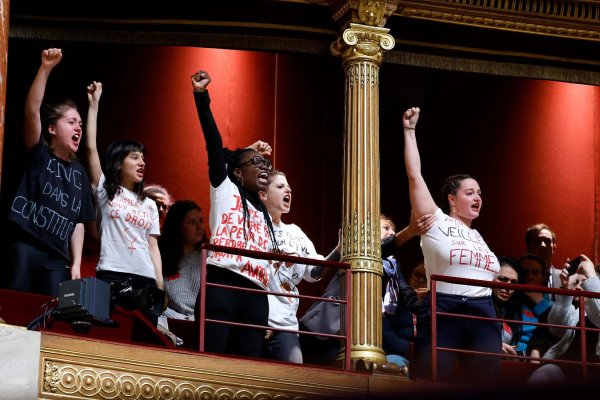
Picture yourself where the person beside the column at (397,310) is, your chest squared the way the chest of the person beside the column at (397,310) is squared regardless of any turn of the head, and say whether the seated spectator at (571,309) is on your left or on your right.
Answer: on your left

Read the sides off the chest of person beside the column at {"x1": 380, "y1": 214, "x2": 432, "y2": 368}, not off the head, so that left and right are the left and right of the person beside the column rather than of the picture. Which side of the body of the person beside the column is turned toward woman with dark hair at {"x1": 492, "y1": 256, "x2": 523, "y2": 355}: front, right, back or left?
left

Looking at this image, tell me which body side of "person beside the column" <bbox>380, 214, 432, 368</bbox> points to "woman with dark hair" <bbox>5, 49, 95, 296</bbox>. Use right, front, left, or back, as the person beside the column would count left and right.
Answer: right

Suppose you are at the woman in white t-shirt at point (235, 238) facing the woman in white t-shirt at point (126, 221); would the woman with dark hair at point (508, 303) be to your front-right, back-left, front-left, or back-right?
back-right

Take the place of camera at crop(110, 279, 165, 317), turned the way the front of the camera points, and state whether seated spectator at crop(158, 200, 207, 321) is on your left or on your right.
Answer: on your left

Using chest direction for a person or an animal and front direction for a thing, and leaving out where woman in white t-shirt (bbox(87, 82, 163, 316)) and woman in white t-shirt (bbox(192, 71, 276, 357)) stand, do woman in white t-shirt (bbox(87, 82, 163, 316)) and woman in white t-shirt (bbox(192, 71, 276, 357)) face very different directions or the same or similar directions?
same or similar directions

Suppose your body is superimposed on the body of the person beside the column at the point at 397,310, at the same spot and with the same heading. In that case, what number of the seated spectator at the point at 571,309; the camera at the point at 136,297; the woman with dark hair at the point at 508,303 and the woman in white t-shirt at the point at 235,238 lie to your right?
2

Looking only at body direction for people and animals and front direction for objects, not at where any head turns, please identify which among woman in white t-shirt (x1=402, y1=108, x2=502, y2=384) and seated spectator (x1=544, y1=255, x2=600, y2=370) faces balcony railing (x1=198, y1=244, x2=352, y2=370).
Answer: the seated spectator

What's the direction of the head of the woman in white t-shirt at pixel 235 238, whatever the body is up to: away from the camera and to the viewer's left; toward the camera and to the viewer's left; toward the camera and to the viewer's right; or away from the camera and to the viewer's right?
toward the camera and to the viewer's right

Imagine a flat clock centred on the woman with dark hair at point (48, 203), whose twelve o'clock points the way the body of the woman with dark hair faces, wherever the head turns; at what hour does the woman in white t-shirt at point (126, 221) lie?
The woman in white t-shirt is roughly at 10 o'clock from the woman with dark hair.

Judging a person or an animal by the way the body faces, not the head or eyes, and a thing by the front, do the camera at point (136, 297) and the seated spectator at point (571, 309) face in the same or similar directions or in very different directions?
very different directions

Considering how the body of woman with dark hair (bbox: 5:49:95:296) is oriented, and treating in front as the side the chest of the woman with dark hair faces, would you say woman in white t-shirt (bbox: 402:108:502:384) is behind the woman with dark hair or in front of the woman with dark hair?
in front

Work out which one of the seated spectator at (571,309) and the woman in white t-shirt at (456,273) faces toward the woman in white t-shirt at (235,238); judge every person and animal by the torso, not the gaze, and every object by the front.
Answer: the seated spectator

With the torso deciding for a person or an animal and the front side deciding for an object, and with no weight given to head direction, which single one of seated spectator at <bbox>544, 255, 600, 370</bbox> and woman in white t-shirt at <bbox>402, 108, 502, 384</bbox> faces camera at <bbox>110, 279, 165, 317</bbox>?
the seated spectator

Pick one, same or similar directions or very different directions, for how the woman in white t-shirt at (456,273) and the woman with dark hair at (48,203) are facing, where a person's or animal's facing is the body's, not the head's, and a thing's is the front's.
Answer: same or similar directions
